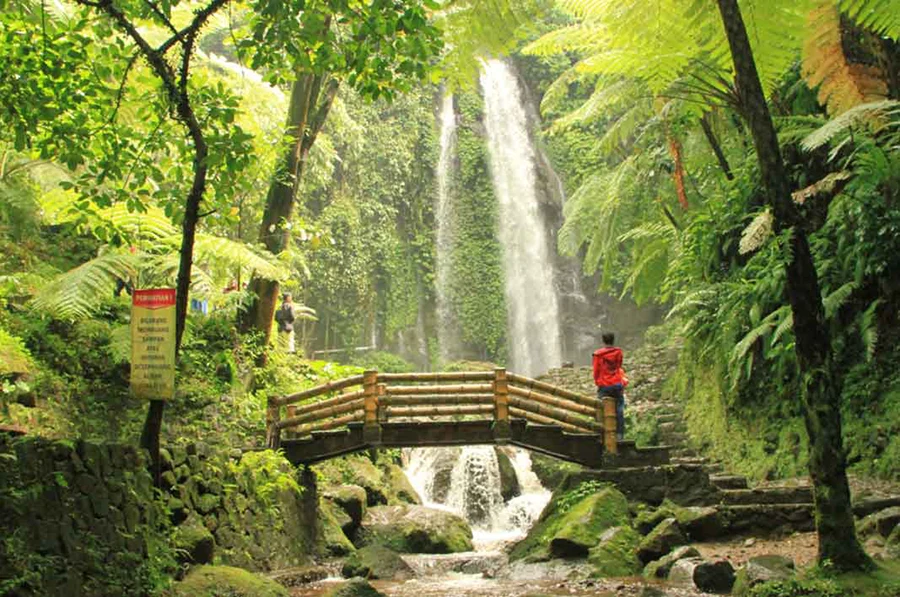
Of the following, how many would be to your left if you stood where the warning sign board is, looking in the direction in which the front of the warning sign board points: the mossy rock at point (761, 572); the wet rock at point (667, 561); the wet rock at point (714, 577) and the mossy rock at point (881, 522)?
4

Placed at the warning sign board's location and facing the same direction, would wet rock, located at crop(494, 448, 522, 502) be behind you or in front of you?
behind

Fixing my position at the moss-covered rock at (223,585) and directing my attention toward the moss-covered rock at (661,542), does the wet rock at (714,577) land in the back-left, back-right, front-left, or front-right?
front-right

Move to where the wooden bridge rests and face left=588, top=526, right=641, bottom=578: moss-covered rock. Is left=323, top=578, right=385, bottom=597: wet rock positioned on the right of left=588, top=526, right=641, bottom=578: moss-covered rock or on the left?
right

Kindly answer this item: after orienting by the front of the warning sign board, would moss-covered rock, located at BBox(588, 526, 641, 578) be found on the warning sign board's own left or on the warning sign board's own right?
on the warning sign board's own left

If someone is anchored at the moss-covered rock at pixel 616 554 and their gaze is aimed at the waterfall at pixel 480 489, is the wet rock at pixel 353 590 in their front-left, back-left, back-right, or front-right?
back-left

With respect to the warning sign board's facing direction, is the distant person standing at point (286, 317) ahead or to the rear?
to the rear

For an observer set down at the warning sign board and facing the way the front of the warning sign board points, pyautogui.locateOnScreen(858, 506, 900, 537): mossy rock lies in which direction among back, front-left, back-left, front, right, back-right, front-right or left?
left

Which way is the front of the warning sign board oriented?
toward the camera
